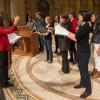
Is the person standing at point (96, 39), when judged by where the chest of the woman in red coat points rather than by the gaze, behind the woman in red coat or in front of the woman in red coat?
in front

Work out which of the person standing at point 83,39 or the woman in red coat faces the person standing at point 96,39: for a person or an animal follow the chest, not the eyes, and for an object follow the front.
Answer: the woman in red coat

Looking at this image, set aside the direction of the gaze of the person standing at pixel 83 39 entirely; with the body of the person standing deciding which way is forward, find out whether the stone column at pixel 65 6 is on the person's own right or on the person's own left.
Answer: on the person's own right

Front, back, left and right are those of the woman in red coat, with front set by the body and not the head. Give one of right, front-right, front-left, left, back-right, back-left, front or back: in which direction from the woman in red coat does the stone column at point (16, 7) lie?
left

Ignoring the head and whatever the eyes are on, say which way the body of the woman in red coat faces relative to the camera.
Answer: to the viewer's right

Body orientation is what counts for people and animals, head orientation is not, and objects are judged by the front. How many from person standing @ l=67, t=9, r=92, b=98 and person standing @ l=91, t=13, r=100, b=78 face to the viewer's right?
0

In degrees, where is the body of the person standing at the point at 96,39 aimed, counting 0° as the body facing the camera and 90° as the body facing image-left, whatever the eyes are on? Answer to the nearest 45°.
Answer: approximately 90°

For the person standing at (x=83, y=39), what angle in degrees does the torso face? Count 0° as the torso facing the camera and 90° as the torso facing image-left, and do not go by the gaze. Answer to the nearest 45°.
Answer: approximately 90°

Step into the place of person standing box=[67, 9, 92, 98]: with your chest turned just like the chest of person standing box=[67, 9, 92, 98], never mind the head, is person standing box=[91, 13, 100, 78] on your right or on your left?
on your right

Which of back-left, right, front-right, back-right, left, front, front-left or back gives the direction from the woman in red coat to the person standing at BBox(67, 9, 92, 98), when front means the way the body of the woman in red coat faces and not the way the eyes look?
front-right

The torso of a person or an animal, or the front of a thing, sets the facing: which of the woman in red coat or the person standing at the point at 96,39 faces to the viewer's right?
the woman in red coat

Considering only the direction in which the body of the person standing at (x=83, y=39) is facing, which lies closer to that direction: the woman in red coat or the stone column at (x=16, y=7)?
the woman in red coat
